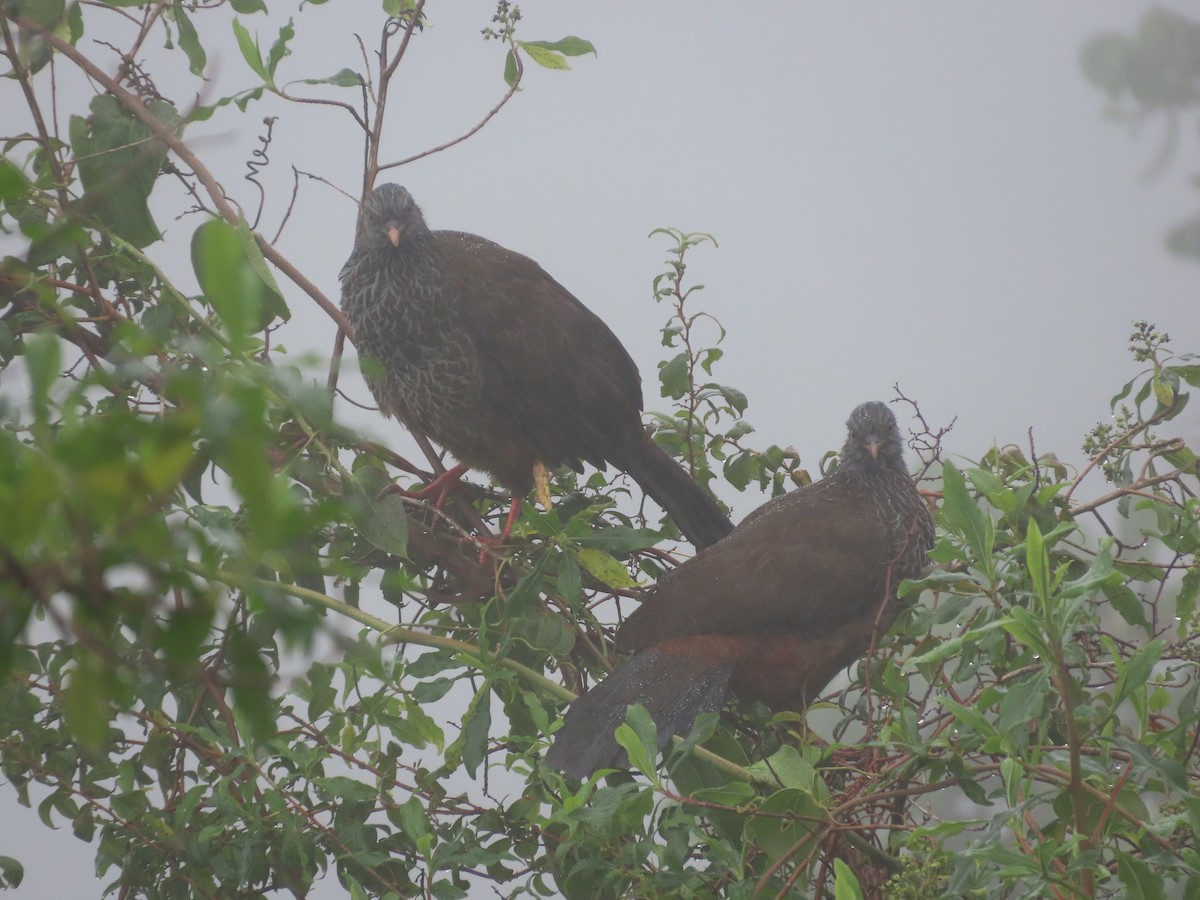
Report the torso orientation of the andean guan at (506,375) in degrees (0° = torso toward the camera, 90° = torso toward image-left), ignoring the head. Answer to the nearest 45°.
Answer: approximately 45°

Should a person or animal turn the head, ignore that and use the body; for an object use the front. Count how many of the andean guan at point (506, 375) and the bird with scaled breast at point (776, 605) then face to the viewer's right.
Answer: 1

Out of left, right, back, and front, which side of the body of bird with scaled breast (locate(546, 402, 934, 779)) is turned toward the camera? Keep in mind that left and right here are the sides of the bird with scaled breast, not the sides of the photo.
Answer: right

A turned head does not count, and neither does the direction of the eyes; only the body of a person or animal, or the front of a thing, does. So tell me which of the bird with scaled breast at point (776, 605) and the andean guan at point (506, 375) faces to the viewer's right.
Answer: the bird with scaled breast
